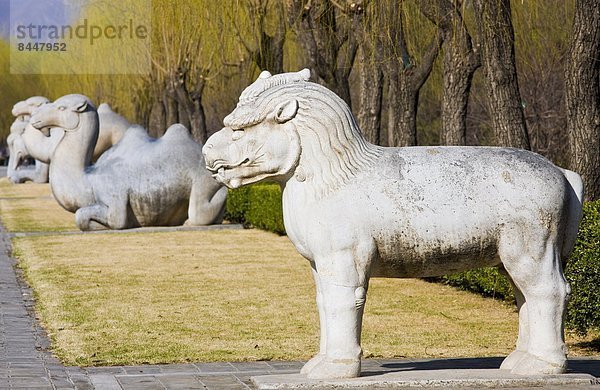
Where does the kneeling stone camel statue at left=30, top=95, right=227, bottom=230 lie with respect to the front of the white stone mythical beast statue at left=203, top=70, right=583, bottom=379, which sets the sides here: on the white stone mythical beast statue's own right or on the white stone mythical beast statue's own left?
on the white stone mythical beast statue's own right

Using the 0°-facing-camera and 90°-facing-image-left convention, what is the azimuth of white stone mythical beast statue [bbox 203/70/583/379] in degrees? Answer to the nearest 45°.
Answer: approximately 90°

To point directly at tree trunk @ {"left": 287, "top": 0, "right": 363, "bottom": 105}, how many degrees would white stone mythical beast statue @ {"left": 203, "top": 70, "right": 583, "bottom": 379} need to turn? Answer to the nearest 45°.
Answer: approximately 90° to its right

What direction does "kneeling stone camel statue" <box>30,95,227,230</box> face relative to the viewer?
to the viewer's left

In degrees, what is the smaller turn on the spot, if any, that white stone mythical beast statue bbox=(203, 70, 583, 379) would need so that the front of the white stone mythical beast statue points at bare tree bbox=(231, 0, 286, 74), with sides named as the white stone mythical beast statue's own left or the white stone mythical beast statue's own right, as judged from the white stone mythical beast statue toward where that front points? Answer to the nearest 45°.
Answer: approximately 90° to the white stone mythical beast statue's own right

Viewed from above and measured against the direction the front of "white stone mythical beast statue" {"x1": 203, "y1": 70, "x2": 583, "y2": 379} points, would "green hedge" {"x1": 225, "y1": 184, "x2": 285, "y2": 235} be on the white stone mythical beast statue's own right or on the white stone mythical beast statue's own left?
on the white stone mythical beast statue's own right

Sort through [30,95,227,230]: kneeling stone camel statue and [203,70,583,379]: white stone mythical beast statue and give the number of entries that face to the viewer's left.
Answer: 2

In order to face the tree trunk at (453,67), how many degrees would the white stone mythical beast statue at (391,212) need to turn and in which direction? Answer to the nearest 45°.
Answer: approximately 90° to its right

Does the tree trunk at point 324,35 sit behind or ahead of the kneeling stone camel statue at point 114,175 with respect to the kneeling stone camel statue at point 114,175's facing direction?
behind

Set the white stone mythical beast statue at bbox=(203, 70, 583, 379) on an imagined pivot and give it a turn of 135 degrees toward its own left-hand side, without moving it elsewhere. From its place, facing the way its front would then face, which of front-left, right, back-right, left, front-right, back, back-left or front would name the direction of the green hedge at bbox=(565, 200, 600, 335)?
left
